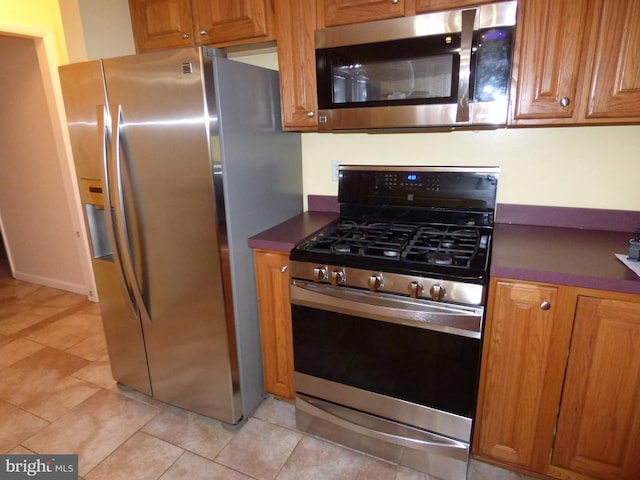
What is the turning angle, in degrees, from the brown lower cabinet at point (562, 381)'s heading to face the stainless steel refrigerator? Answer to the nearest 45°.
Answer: approximately 90° to its right

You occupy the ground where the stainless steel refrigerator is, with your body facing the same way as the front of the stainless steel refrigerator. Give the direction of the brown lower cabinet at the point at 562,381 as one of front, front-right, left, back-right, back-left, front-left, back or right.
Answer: left

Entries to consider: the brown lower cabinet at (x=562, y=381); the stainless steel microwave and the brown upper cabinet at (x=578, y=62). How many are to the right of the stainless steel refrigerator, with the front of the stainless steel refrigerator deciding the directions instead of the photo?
0

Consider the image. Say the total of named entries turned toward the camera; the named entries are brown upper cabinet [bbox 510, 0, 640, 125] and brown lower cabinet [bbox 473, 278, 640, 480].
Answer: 2

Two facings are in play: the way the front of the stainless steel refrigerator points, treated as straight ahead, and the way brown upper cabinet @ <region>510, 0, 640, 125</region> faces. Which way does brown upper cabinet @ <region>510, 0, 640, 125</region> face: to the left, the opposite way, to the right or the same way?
the same way

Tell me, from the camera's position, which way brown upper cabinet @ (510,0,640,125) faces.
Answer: facing the viewer

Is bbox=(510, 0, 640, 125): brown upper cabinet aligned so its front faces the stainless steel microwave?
no

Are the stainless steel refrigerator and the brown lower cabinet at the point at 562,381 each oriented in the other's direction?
no

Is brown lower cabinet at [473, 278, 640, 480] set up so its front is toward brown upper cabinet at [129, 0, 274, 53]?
no

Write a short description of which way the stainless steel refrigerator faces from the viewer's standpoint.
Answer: facing the viewer and to the left of the viewer

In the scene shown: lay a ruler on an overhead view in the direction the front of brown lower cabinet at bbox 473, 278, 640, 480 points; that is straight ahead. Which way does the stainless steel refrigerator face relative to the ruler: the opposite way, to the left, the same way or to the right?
the same way

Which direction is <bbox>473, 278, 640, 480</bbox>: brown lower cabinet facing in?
toward the camera

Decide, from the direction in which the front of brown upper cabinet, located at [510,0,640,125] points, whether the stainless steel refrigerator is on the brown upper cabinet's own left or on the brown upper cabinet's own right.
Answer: on the brown upper cabinet's own right
